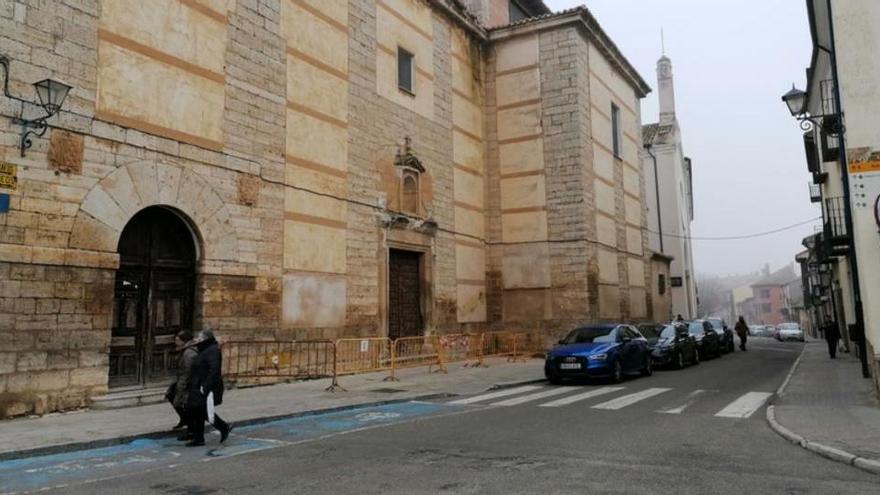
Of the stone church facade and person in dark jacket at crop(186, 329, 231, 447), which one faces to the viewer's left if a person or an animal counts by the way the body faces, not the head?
the person in dark jacket

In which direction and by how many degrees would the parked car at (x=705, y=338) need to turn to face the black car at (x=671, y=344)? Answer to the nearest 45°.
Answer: approximately 45° to its left

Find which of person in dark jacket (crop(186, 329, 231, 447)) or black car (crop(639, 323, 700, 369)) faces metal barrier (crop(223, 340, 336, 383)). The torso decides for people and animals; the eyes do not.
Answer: the black car

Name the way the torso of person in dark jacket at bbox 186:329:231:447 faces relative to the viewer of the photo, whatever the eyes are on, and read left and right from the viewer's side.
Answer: facing to the left of the viewer

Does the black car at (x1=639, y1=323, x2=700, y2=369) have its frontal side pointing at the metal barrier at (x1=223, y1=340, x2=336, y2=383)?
yes

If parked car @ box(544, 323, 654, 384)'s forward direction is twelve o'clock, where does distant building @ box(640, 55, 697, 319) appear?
The distant building is roughly at 5 o'clock from the parked car.

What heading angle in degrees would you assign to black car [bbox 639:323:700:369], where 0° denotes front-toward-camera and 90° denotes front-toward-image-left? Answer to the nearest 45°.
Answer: approximately 45°

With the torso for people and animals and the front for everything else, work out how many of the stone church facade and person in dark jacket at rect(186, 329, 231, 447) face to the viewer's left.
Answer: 1

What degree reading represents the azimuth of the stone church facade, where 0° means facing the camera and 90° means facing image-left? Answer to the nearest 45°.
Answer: approximately 315°

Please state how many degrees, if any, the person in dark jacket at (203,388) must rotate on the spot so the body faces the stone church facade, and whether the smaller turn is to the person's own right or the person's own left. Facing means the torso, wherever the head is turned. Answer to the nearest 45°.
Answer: approximately 90° to the person's own right

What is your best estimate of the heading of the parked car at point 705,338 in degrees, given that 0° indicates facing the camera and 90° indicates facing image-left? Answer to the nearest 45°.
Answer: approximately 45°
